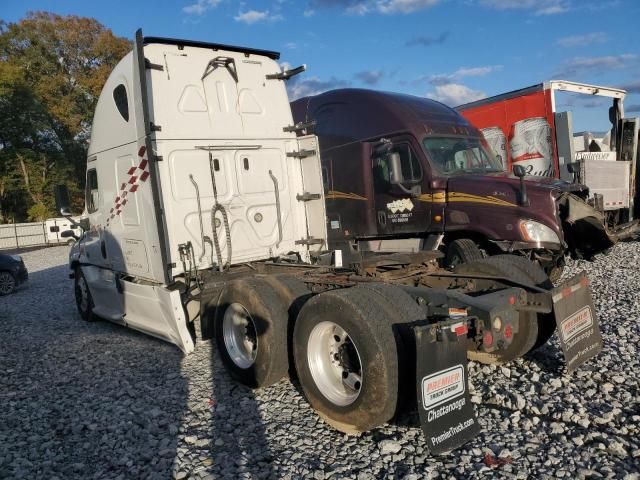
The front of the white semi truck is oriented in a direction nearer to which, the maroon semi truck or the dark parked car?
the dark parked car

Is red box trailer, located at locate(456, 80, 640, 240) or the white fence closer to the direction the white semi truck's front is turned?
the white fence

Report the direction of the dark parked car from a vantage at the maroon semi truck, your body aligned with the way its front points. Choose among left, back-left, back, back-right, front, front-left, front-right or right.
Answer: back-right

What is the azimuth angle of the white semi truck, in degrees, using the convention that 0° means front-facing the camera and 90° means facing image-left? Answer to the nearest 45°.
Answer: approximately 135°

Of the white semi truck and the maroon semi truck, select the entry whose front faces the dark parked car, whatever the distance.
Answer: the white semi truck

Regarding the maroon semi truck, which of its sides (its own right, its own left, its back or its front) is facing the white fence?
back

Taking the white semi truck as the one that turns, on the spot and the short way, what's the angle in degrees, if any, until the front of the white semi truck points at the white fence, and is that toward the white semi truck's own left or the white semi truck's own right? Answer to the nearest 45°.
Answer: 0° — it already faces it

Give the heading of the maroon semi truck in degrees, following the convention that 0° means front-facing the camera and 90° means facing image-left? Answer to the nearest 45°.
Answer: approximately 315°

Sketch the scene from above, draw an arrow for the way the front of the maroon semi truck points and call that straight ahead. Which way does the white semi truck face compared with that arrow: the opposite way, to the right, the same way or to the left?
the opposite way
